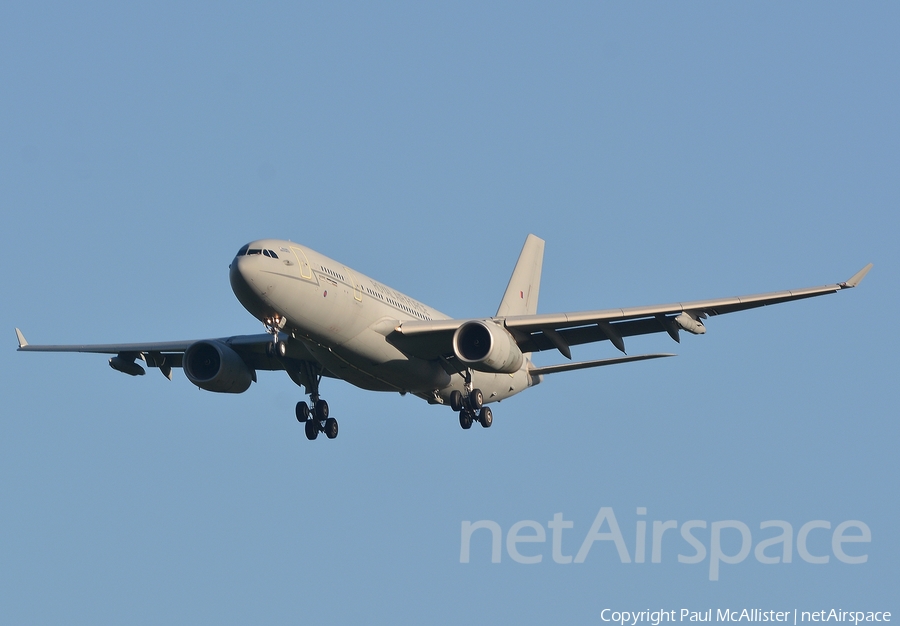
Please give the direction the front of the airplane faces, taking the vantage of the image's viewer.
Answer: facing the viewer and to the left of the viewer
